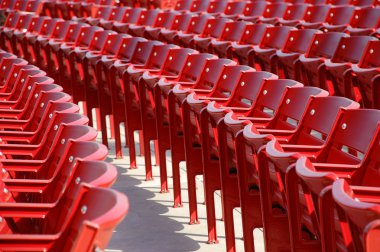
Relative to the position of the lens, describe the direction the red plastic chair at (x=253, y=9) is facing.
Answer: facing the viewer and to the left of the viewer

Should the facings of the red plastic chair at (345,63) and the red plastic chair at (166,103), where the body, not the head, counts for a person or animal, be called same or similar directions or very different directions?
same or similar directions

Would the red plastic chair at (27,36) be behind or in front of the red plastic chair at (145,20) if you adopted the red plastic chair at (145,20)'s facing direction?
in front

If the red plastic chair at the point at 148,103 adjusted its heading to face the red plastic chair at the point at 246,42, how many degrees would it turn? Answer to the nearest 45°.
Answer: approximately 180°

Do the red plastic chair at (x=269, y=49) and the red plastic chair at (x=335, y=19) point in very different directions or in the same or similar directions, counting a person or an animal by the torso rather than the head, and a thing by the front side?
same or similar directions

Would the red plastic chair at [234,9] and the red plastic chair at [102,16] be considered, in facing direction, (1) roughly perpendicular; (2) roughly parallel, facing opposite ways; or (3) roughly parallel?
roughly parallel

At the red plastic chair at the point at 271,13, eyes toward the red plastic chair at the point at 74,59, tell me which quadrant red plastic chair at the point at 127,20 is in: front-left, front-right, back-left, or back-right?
front-right

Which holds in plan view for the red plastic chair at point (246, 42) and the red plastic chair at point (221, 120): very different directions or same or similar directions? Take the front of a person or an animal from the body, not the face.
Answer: same or similar directions

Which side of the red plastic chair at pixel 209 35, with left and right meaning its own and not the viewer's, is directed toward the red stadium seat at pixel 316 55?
left

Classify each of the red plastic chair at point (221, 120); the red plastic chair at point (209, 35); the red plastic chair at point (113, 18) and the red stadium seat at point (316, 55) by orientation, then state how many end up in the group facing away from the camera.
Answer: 0
